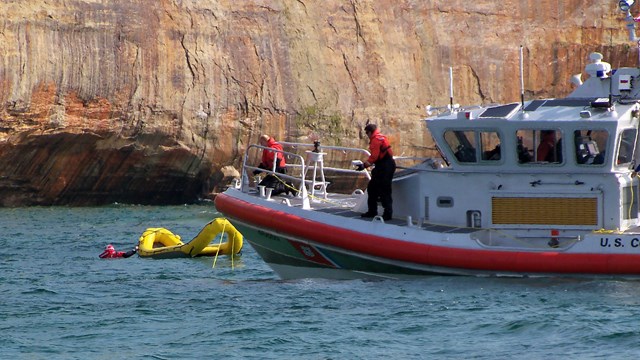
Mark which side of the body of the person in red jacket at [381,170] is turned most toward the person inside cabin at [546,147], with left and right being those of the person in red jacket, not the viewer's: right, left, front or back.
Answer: back

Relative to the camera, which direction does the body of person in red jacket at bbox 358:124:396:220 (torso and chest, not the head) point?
to the viewer's left

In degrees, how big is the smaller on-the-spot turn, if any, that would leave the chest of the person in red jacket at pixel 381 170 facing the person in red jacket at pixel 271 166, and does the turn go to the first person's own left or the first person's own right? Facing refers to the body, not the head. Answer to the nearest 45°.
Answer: approximately 45° to the first person's own right

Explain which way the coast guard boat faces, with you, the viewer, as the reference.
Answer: facing to the left of the viewer

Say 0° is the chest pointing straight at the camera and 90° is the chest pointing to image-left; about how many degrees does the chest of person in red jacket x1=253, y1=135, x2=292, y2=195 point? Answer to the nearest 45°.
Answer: approximately 90°

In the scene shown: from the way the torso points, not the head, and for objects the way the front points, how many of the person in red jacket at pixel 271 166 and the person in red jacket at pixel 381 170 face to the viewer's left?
2

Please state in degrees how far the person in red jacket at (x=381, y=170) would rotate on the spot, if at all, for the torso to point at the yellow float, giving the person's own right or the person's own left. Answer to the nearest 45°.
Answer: approximately 45° to the person's own right
